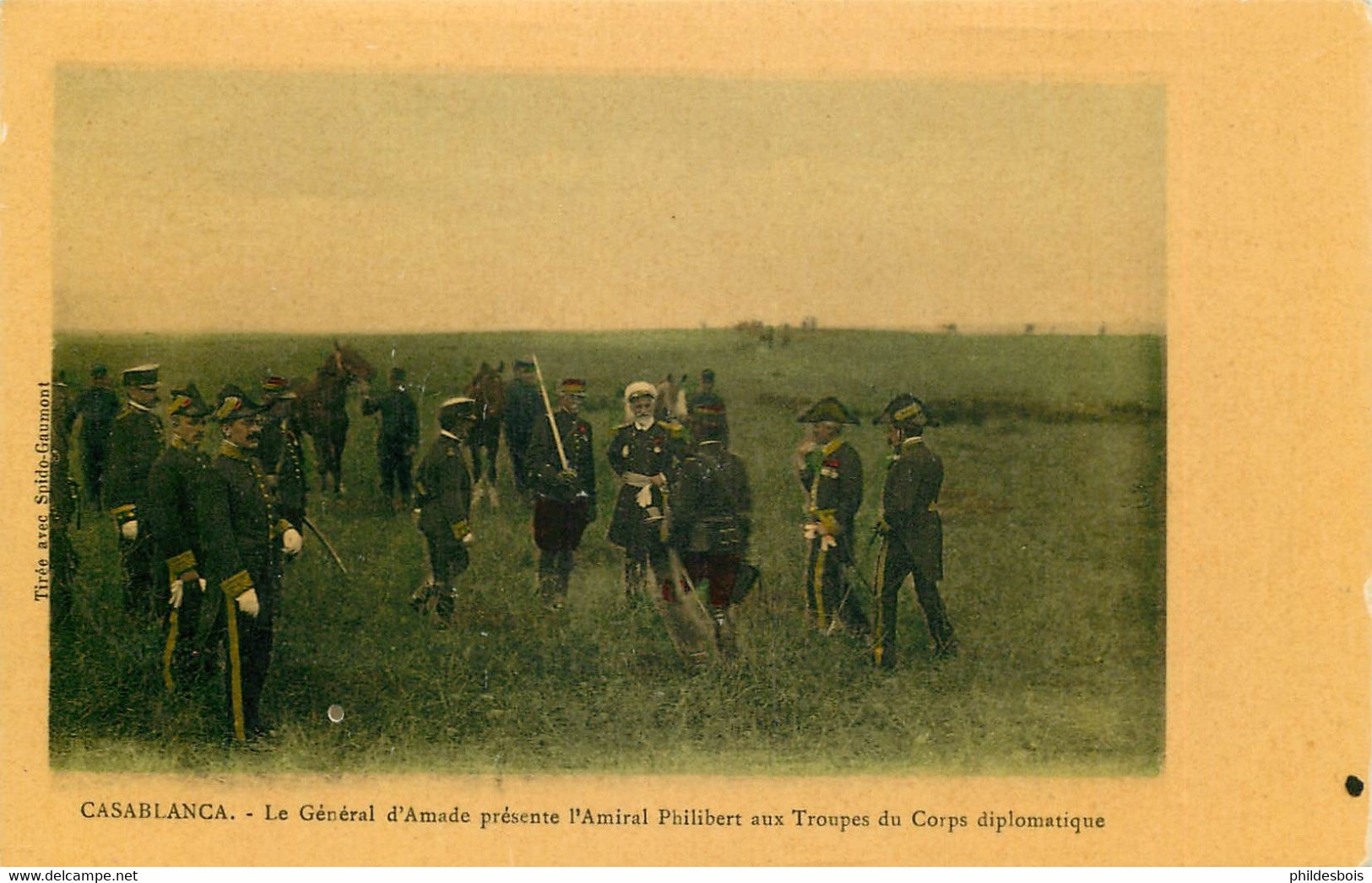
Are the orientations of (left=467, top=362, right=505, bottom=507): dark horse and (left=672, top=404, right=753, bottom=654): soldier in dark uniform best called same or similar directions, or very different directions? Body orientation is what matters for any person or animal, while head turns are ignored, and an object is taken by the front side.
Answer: very different directions

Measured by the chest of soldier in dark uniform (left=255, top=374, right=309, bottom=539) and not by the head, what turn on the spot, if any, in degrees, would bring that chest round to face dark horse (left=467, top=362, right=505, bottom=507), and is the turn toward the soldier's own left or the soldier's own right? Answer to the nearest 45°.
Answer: approximately 45° to the soldier's own left

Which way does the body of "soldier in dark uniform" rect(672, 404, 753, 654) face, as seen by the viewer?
away from the camera

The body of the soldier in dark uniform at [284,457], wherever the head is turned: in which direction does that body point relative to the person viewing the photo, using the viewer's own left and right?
facing the viewer and to the right of the viewer

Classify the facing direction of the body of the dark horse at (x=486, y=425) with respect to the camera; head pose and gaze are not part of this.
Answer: toward the camera

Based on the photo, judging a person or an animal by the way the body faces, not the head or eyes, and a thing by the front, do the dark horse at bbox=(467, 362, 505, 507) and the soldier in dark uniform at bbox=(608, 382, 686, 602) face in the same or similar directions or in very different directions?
same or similar directions

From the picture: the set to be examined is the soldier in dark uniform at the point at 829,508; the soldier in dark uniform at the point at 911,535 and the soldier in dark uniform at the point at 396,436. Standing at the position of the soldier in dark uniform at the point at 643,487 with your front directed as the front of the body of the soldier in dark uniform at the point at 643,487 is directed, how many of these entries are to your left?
2

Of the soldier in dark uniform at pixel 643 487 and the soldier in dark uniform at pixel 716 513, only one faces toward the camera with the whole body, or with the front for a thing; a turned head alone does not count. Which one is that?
the soldier in dark uniform at pixel 643 487

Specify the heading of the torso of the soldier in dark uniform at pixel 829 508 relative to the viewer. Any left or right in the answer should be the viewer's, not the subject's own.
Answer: facing the viewer and to the left of the viewer

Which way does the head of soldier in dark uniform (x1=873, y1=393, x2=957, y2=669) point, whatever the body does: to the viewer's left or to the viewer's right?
to the viewer's left
